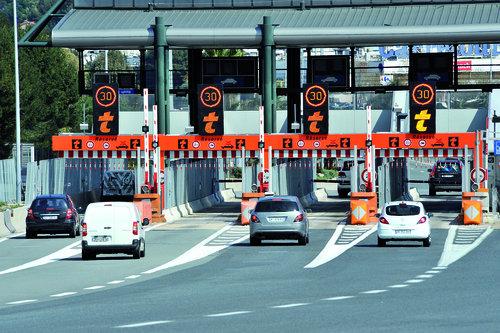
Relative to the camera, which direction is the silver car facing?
away from the camera

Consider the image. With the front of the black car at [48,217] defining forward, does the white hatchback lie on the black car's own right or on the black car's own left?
on the black car's own right

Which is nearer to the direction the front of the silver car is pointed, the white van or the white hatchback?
the white hatchback

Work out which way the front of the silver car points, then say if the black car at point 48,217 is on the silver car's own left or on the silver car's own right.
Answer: on the silver car's own left

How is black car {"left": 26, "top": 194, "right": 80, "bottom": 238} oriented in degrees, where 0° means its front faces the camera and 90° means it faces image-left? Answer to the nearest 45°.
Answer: approximately 180°

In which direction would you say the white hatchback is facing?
away from the camera

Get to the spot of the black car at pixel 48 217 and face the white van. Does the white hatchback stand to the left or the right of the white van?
left

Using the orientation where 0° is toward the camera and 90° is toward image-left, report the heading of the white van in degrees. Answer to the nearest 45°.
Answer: approximately 180°

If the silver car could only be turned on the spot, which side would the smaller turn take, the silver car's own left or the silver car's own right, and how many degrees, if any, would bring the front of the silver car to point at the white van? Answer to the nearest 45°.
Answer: approximately 135° to the silver car's own left
